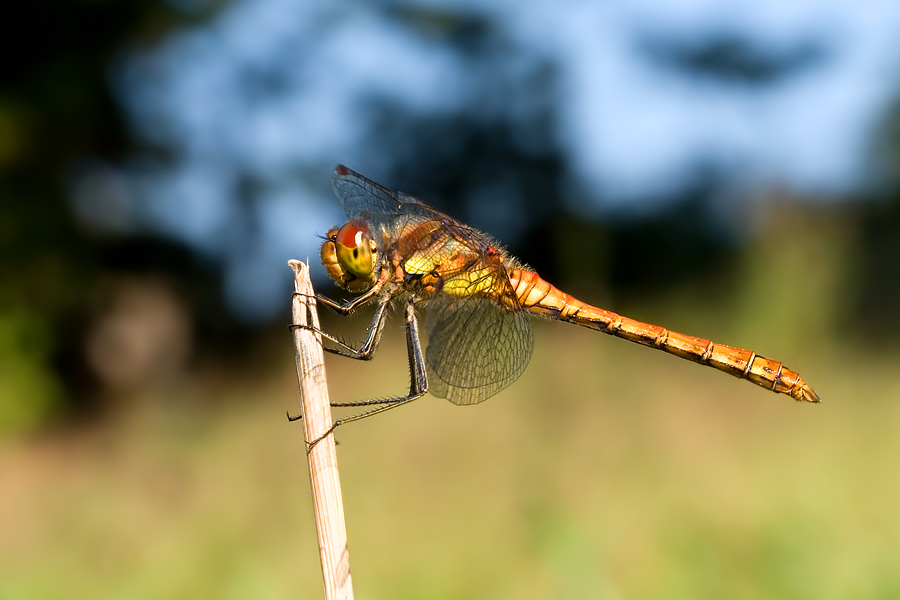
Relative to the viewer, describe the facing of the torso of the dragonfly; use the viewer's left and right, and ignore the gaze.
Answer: facing to the left of the viewer
